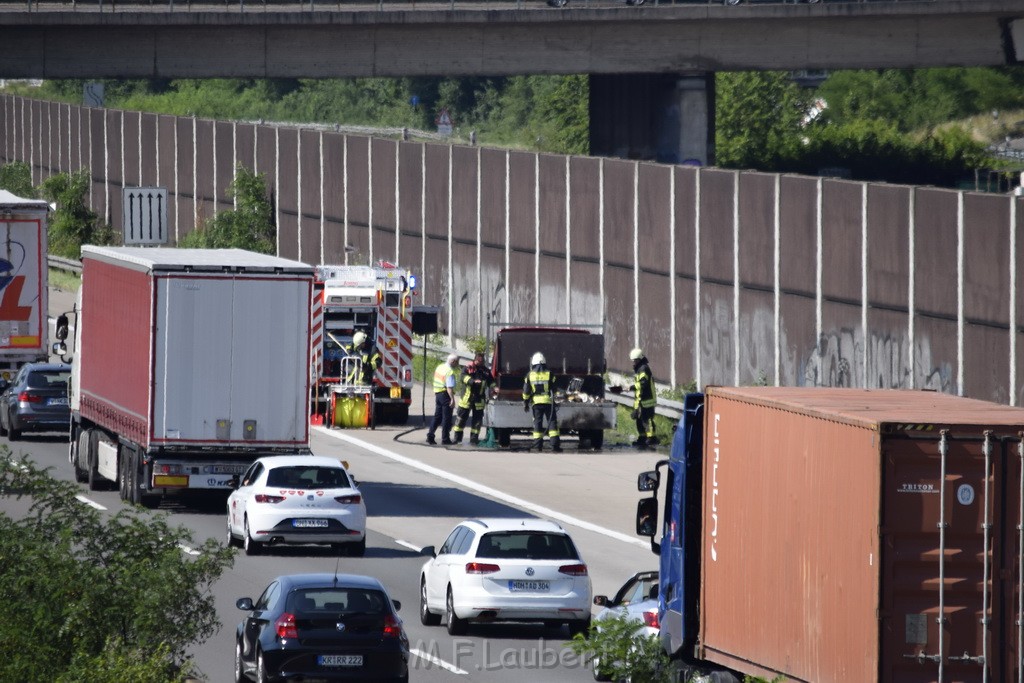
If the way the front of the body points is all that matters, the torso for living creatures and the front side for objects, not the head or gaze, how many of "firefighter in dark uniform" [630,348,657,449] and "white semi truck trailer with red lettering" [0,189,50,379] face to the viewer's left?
1

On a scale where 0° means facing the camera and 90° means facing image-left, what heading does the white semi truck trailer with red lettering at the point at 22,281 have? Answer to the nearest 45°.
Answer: approximately 180°

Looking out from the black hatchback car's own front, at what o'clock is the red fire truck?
The red fire truck is roughly at 12 o'clock from the black hatchback car.

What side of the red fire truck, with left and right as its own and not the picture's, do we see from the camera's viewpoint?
back

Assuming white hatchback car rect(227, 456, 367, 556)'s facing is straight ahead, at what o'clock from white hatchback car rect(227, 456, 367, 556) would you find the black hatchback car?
The black hatchback car is roughly at 6 o'clock from the white hatchback car.

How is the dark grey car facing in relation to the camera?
away from the camera

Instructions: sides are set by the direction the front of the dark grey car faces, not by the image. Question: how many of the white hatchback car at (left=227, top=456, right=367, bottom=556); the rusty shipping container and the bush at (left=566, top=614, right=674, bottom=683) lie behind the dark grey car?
3

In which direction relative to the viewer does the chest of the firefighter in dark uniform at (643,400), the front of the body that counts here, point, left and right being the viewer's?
facing to the left of the viewer

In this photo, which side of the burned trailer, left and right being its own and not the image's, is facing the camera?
back

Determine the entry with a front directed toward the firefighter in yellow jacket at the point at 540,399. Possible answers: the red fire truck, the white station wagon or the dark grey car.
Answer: the white station wagon

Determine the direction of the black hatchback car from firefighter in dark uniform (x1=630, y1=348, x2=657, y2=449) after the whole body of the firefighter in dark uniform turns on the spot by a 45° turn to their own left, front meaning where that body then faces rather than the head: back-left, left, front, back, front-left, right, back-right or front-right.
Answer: front-left

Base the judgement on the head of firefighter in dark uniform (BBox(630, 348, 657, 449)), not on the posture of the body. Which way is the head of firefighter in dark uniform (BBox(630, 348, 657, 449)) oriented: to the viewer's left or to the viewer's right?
to the viewer's left

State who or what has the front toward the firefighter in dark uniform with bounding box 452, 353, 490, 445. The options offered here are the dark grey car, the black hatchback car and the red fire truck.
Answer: the black hatchback car

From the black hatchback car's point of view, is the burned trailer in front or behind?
in front

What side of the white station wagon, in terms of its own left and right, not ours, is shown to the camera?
back

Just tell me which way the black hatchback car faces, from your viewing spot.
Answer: facing away from the viewer

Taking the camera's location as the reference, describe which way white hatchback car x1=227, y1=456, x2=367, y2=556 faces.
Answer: facing away from the viewer

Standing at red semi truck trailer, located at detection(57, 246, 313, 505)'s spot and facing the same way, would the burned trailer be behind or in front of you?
in front
